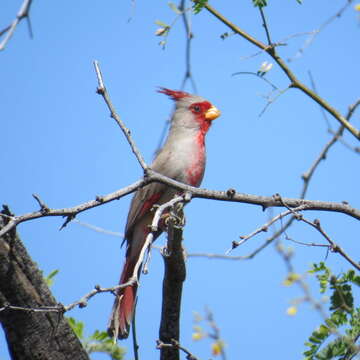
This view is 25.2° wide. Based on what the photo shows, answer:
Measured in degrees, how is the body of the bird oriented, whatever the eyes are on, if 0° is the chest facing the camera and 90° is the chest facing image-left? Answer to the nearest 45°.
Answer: approximately 270°

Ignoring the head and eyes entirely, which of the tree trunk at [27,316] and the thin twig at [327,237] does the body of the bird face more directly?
the thin twig
